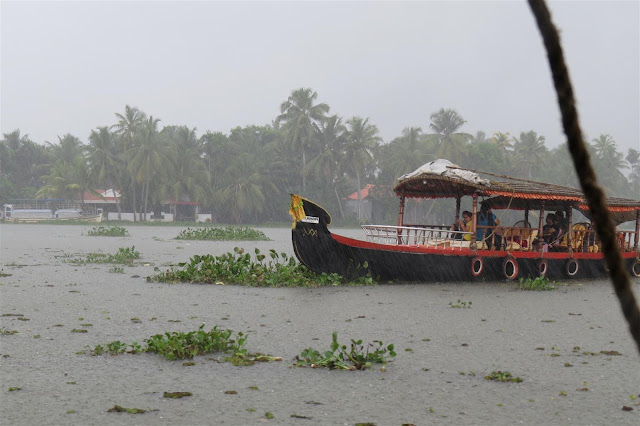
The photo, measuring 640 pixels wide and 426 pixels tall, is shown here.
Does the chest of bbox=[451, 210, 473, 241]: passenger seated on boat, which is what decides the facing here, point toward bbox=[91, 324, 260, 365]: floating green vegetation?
no

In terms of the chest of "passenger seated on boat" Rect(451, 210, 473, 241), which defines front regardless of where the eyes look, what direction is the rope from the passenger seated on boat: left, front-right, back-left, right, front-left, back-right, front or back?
left

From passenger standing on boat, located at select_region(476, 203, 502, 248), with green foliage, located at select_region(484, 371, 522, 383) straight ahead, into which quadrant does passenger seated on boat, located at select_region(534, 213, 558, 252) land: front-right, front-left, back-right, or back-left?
back-left

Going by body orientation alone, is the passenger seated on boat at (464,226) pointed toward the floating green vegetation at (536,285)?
no

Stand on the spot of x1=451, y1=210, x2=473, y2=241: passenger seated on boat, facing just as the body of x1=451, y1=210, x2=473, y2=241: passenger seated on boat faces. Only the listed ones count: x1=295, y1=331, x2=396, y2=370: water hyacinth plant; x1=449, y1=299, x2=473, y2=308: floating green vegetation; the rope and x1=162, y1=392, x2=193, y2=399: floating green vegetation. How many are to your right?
0

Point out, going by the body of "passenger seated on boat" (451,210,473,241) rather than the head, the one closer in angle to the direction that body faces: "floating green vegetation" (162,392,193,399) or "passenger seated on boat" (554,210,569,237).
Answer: the floating green vegetation

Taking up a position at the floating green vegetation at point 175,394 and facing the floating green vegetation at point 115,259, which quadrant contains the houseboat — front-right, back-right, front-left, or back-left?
front-right

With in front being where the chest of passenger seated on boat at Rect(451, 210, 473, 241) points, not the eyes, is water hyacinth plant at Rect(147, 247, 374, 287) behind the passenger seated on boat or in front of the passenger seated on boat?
in front

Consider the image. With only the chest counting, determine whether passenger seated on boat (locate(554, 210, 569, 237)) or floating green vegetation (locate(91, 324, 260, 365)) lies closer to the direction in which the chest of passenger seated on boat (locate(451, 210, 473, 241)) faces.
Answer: the floating green vegetation

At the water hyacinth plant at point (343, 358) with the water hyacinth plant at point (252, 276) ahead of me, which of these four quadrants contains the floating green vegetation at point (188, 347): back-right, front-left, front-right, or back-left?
front-left
